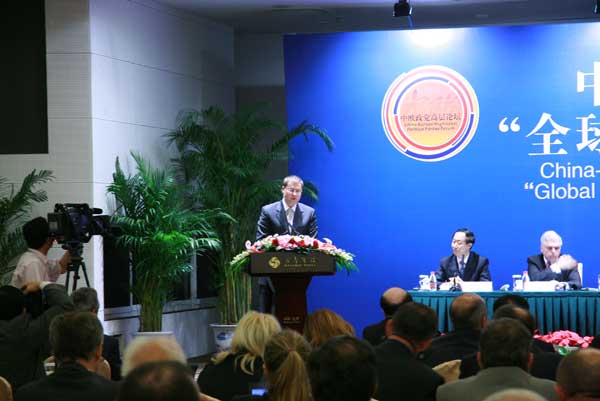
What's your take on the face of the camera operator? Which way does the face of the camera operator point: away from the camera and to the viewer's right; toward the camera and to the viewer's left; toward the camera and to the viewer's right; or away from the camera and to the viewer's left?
away from the camera and to the viewer's right

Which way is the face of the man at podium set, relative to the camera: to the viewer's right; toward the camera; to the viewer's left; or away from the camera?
toward the camera

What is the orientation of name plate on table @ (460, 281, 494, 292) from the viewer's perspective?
toward the camera

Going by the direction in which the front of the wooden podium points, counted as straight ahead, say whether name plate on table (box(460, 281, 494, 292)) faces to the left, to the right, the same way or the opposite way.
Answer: the same way

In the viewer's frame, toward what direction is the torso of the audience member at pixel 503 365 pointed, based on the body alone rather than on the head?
away from the camera

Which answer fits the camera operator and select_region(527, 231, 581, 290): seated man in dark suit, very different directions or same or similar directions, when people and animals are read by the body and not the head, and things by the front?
very different directions

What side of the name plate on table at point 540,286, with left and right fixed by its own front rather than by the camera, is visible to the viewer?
front

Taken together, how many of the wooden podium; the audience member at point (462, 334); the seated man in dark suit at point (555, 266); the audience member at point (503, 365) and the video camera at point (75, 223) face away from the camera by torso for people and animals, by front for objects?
2

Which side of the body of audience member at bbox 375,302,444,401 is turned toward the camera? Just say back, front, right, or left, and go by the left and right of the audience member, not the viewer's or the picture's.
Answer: back

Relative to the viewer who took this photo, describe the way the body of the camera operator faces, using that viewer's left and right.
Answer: facing away from the viewer and to the right of the viewer

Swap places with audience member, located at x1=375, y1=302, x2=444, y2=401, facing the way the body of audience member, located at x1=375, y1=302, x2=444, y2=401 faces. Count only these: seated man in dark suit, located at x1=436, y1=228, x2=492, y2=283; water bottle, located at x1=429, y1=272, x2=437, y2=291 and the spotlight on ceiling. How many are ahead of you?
3

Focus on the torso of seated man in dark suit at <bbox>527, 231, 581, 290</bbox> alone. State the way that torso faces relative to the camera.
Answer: toward the camera

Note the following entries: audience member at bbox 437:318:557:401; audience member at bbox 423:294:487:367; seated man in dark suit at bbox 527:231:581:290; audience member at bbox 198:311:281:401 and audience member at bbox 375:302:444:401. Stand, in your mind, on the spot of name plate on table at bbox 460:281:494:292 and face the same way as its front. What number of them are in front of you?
4

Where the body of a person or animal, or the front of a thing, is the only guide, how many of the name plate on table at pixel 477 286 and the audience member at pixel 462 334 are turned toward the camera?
1

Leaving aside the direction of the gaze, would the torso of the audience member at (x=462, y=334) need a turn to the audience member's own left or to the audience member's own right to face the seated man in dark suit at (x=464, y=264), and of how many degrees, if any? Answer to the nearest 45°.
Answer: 0° — they already face them

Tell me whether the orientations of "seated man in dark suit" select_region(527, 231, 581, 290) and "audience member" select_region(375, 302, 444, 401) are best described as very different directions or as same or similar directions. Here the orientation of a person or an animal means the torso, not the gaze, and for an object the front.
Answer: very different directions

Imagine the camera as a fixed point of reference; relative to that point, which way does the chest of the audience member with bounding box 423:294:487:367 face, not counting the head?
away from the camera

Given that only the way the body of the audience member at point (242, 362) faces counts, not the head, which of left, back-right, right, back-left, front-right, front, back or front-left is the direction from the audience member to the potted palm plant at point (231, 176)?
front-left
